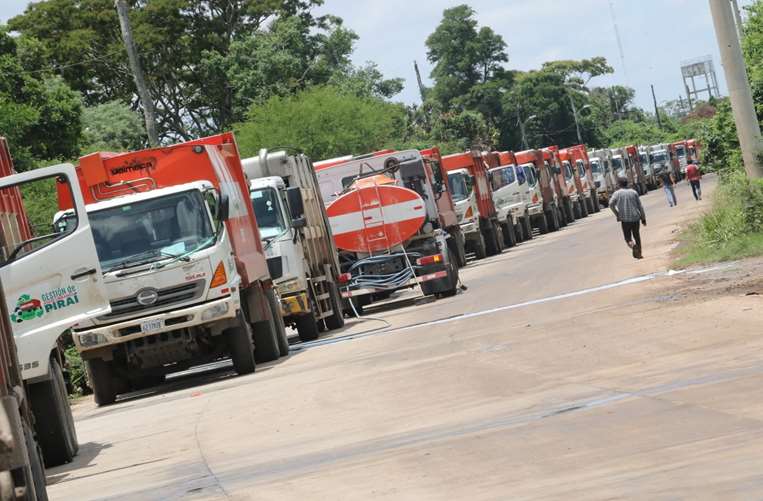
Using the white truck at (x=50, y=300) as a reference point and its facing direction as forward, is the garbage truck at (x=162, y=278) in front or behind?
behind

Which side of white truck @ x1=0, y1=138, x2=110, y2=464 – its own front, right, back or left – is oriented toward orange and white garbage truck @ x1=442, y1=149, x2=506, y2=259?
back

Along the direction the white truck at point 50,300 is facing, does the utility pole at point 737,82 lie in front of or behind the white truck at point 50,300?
behind

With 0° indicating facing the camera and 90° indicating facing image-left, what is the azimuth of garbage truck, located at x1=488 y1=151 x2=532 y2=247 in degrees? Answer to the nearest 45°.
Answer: approximately 45°

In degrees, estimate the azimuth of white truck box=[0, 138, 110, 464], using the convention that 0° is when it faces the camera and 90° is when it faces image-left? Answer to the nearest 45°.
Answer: approximately 45°

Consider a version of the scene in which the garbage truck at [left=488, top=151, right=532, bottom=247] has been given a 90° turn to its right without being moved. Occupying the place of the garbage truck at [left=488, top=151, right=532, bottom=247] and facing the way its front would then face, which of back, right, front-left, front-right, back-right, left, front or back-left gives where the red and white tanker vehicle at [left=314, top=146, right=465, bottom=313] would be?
back-left

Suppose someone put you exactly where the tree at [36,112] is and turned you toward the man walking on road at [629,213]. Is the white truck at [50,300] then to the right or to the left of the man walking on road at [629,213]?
right

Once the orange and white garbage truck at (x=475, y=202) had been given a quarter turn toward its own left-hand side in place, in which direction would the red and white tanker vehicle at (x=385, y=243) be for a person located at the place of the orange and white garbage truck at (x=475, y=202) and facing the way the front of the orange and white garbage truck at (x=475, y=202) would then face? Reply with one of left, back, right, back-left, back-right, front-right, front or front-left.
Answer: front-right

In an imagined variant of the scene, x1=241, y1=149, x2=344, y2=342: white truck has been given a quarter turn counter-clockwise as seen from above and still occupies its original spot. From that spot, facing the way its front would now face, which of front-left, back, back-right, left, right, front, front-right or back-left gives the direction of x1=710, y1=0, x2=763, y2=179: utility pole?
front-left

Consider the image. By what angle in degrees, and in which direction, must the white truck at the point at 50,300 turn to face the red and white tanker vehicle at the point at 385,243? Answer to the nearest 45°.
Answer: approximately 180°
